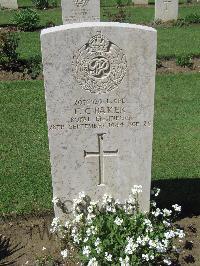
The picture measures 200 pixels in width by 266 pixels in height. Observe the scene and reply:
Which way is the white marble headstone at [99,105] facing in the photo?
toward the camera

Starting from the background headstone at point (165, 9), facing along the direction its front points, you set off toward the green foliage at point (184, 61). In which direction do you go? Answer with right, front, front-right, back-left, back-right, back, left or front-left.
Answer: front

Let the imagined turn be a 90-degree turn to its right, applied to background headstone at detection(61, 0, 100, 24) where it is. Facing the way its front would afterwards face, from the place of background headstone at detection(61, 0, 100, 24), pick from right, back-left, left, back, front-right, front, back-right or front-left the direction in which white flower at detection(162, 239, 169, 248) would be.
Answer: left

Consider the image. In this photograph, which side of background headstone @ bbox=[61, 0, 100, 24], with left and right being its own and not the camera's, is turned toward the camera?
front

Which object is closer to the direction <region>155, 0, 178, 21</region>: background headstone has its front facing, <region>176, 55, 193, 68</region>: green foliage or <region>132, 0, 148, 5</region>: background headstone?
the green foliage

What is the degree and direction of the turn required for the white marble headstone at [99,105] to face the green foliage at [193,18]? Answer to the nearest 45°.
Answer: approximately 180°

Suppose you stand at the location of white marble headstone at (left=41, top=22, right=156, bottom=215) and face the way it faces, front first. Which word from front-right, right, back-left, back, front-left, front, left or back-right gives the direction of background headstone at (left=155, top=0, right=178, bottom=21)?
back

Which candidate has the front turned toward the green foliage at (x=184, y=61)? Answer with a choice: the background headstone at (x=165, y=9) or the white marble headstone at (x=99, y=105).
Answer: the background headstone

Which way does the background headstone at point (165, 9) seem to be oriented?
toward the camera

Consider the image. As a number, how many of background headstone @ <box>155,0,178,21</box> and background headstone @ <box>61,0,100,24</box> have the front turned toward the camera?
2

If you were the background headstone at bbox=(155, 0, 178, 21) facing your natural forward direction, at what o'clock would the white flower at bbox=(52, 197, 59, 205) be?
The white flower is roughly at 12 o'clock from the background headstone.
